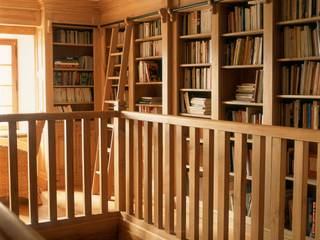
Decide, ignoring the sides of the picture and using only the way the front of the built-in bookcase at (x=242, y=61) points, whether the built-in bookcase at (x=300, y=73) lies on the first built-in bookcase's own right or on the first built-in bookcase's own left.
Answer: on the first built-in bookcase's own left

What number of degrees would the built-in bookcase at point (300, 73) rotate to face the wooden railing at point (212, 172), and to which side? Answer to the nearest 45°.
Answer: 0° — it already faces it

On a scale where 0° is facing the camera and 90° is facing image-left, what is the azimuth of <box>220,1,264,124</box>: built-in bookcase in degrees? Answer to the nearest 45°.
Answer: approximately 45°

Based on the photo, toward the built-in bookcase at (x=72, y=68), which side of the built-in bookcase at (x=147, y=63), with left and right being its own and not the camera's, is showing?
right

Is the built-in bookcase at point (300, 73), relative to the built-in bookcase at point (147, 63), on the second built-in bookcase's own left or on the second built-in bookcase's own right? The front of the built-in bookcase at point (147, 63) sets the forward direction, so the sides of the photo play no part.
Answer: on the second built-in bookcase's own left

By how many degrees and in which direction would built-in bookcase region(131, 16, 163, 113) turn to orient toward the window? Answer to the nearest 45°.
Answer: approximately 90° to its right

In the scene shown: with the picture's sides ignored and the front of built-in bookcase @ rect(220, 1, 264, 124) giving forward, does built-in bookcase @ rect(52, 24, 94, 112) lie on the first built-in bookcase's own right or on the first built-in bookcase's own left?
on the first built-in bookcase's own right

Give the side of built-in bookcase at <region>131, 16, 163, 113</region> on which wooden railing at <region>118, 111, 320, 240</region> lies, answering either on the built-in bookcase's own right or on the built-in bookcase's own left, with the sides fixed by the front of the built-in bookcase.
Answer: on the built-in bookcase's own left

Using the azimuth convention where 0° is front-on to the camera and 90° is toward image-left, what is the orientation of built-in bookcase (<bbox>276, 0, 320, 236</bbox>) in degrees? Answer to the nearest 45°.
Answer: approximately 45°

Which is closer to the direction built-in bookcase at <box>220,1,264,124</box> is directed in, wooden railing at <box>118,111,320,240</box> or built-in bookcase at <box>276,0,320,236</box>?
the wooden railing
